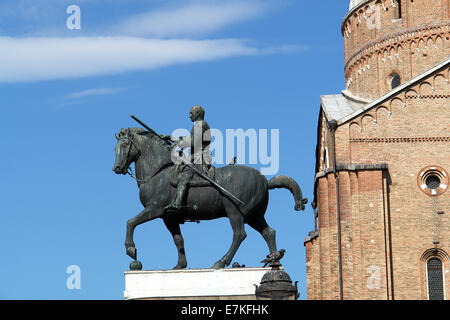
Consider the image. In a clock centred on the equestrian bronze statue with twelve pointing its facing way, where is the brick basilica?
The brick basilica is roughly at 4 o'clock from the equestrian bronze statue.

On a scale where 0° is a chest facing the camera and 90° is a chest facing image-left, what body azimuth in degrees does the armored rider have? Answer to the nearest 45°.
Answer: approximately 90°

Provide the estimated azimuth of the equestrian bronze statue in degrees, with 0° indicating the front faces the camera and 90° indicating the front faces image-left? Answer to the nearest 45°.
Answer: approximately 90°
